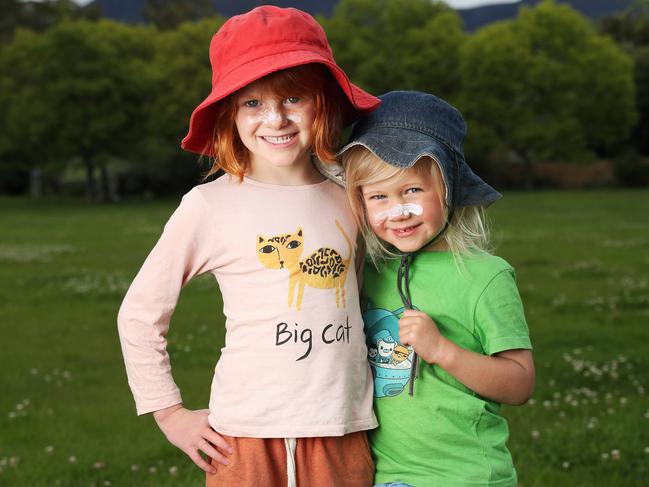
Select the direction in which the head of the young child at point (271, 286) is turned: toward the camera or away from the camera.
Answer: toward the camera

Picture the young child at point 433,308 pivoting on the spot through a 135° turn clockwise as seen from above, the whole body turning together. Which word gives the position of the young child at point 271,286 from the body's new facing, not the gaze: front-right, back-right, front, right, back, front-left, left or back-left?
left

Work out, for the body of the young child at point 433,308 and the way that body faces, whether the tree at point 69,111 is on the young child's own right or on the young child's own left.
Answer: on the young child's own right

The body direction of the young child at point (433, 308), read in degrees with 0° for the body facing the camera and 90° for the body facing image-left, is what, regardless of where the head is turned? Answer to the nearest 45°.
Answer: approximately 45°

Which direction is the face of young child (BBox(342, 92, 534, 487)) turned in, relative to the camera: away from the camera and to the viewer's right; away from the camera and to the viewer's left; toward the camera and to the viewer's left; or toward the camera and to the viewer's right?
toward the camera and to the viewer's left
